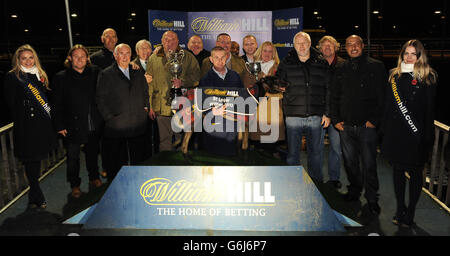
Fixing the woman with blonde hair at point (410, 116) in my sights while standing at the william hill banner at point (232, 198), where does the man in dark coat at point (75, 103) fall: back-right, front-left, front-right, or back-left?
back-left

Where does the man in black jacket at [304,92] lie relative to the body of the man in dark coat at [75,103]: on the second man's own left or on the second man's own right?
on the second man's own left

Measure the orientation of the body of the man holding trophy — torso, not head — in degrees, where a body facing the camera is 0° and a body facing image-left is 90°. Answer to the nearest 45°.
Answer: approximately 0°

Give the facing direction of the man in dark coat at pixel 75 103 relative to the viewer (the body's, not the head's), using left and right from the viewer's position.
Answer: facing the viewer

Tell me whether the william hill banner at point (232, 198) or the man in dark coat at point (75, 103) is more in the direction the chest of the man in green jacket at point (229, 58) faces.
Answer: the william hill banner

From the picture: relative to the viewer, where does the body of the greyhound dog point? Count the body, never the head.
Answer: to the viewer's right

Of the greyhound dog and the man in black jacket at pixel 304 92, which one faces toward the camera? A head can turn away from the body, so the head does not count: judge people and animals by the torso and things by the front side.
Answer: the man in black jacket

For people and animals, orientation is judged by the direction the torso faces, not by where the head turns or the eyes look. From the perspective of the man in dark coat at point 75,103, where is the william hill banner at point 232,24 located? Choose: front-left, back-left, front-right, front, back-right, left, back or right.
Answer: back-left

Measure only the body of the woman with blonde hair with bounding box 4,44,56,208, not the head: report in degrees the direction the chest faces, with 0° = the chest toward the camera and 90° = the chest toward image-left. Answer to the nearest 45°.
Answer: approximately 0°

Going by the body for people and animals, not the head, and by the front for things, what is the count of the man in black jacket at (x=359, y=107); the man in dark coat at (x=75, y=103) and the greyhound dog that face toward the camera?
2

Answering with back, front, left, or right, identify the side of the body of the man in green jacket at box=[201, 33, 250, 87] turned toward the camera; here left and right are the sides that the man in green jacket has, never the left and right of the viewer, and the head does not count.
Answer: front
